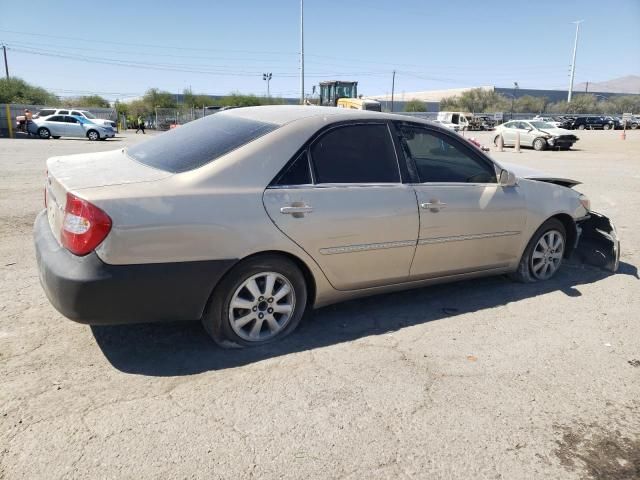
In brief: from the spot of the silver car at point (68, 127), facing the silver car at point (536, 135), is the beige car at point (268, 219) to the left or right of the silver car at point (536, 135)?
right

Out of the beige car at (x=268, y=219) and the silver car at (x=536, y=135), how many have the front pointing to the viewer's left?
0

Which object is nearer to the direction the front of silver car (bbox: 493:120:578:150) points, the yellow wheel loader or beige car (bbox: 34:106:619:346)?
the beige car

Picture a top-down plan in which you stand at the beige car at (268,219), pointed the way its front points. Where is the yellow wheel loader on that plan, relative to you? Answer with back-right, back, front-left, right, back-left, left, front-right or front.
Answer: front-left

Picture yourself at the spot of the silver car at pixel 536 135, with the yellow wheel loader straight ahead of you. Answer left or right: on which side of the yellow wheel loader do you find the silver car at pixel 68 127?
left

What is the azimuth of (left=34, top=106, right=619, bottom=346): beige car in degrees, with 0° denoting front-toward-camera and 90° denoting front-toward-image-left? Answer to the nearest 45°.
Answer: approximately 225°

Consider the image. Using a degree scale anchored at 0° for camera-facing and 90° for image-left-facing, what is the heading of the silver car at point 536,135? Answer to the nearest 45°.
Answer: approximately 315°

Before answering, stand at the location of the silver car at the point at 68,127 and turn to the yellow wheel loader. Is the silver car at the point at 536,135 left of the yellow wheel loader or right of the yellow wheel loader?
right
